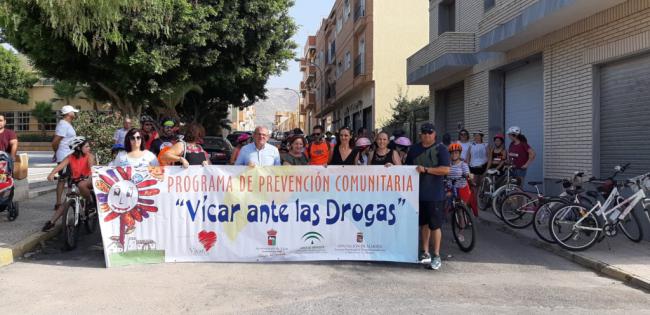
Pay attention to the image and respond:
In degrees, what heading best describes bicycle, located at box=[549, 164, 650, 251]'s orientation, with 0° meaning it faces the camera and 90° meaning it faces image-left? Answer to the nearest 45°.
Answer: approximately 270°

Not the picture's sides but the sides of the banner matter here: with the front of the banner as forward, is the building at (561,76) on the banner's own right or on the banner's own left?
on the banner's own left

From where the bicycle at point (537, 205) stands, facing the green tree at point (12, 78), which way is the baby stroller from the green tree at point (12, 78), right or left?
left

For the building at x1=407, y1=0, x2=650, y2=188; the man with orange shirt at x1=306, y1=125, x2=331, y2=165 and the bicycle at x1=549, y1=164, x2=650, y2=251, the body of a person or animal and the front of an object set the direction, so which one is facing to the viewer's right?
the bicycle

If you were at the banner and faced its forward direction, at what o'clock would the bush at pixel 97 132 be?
The bush is roughly at 5 o'clock from the banner.

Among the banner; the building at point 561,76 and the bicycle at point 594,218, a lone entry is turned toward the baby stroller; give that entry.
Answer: the building

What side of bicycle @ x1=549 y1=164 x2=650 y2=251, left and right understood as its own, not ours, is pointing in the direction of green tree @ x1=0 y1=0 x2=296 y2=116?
back

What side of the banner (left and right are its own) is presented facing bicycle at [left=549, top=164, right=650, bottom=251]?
left

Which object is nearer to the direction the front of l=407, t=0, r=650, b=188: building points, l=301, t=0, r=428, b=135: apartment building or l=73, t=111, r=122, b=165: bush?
the bush

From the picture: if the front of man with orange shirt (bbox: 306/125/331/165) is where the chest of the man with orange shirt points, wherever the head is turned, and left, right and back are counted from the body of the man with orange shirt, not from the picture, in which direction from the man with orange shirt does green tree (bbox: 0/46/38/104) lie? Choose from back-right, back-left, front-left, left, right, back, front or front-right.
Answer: back-right

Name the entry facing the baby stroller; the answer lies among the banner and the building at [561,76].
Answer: the building
